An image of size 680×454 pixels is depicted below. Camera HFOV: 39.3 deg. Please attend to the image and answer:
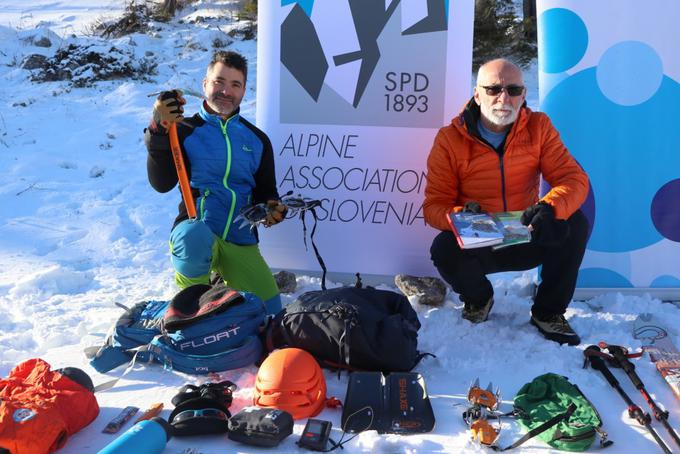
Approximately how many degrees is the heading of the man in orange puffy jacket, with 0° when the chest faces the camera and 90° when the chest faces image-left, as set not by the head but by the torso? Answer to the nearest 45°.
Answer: approximately 0°

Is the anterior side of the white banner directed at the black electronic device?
yes

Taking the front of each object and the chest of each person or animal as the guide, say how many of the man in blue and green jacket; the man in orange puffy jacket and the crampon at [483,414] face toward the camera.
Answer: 2

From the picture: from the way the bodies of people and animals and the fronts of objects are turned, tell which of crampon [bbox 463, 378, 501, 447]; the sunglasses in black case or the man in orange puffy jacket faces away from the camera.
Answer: the crampon

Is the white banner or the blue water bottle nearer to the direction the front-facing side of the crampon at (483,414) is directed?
the white banner

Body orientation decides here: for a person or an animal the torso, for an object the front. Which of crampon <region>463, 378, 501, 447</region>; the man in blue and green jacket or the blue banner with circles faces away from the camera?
the crampon

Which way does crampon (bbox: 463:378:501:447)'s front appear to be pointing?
away from the camera

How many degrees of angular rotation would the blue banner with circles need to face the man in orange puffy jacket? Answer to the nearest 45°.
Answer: approximately 45° to its right
